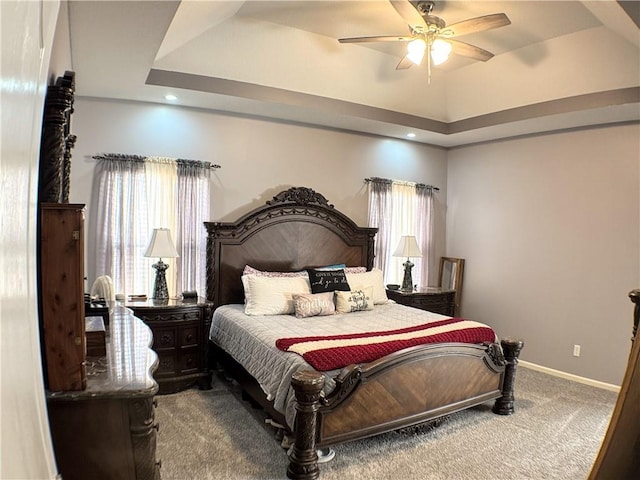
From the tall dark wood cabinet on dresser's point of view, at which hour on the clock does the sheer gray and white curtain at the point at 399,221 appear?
The sheer gray and white curtain is roughly at 11 o'clock from the tall dark wood cabinet on dresser.

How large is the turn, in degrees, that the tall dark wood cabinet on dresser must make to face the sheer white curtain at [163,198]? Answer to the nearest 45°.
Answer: approximately 90° to its left

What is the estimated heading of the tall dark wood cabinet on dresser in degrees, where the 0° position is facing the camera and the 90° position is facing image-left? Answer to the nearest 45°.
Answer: approximately 270°

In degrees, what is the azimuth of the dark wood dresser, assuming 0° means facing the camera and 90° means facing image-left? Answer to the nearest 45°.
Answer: approximately 270°

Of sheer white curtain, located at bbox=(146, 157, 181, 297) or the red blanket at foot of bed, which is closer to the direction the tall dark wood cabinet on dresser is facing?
the red blanket at foot of bed

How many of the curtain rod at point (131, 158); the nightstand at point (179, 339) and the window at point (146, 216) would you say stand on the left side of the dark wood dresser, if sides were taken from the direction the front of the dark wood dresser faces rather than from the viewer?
3

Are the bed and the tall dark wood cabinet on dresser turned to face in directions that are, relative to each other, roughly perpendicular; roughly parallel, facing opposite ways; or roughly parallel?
roughly perpendicular

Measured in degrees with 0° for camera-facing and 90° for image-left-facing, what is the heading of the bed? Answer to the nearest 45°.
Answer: approximately 315°

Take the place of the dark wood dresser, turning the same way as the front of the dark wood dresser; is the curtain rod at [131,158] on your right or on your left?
on your left

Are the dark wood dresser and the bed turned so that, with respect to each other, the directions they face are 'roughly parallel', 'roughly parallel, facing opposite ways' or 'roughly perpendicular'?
roughly perpendicular

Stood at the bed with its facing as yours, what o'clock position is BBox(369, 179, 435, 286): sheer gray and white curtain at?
The sheer gray and white curtain is roughly at 8 o'clock from the bed.

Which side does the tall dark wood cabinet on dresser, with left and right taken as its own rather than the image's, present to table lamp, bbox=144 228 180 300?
left

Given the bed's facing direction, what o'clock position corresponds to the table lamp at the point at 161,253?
The table lamp is roughly at 5 o'clock from the bed.

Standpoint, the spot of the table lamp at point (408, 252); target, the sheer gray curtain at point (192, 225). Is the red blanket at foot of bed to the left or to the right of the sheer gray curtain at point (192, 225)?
left
